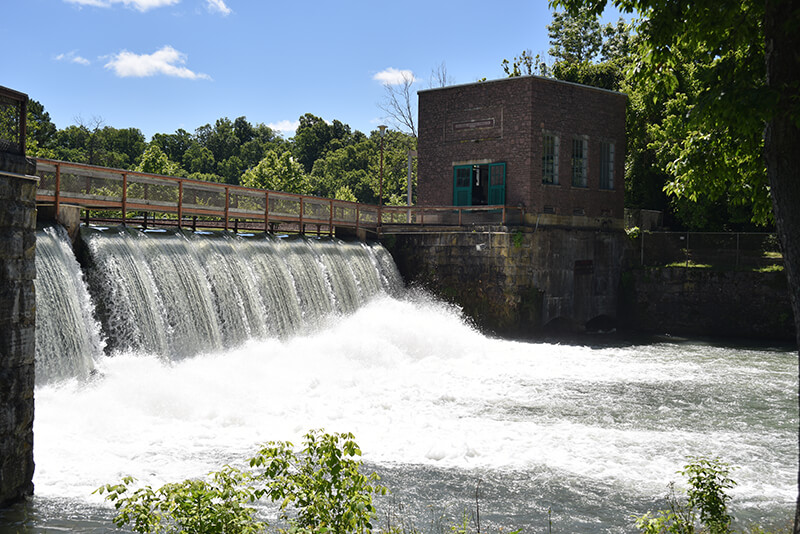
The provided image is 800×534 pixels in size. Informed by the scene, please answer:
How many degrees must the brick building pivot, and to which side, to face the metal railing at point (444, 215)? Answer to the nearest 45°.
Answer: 0° — it already faces it

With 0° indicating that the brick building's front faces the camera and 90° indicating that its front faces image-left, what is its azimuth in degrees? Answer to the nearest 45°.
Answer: approximately 45°

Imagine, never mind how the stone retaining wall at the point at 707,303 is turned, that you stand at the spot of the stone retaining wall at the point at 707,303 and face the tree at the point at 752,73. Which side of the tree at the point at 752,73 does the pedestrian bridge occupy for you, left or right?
right

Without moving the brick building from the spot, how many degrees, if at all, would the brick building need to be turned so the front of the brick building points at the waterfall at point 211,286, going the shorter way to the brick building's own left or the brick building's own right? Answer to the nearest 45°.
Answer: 0° — it already faces it

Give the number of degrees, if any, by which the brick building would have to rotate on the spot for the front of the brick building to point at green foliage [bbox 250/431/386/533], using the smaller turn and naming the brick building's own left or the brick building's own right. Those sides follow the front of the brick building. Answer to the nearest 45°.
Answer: approximately 45° to the brick building's own left

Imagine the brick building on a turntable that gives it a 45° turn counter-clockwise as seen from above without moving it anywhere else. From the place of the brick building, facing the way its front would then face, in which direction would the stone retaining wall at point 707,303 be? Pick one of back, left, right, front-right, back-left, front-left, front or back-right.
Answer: left

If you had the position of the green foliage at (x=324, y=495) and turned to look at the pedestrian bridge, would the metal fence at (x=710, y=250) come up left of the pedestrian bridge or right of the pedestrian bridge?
right

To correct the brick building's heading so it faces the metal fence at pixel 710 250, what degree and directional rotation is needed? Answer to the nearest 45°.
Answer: approximately 135° to its left

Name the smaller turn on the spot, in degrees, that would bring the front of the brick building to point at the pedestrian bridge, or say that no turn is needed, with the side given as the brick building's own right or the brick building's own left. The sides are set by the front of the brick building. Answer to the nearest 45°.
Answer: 0° — it already faces it
